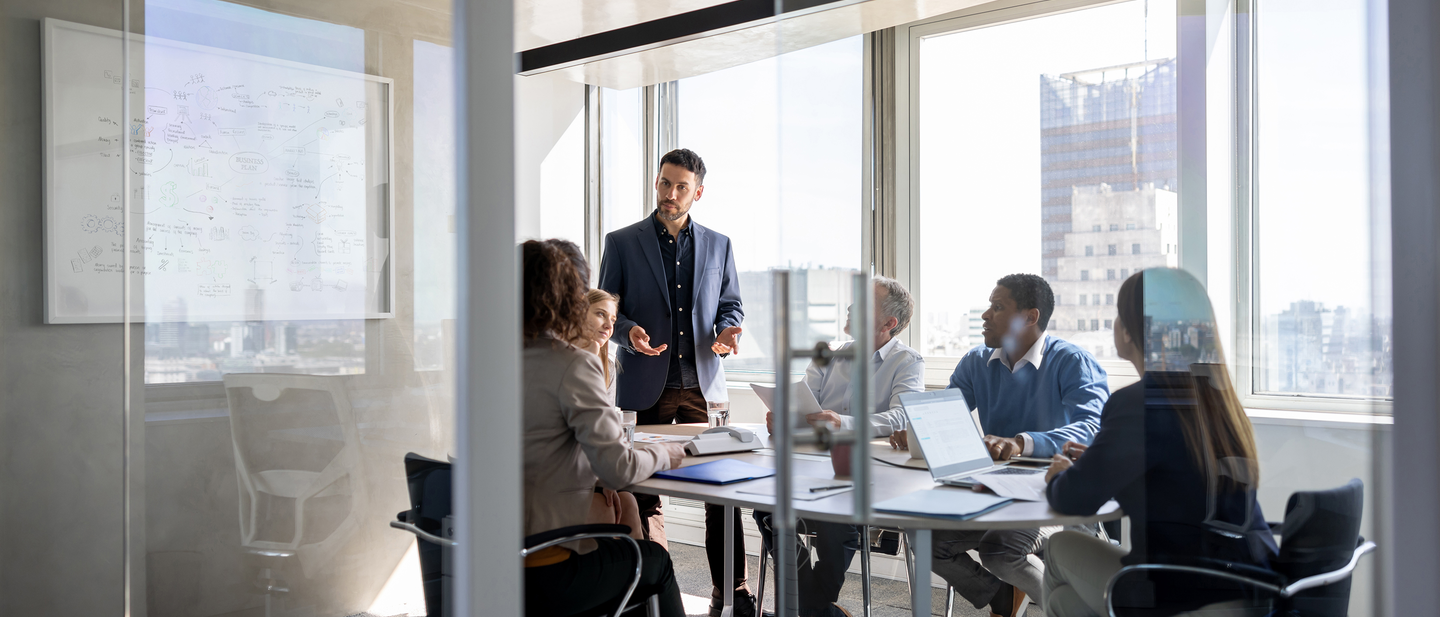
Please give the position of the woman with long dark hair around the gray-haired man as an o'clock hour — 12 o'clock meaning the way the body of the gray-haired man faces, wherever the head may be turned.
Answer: The woman with long dark hair is roughly at 9 o'clock from the gray-haired man.

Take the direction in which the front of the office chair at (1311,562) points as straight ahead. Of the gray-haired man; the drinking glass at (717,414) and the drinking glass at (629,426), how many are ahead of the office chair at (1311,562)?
3

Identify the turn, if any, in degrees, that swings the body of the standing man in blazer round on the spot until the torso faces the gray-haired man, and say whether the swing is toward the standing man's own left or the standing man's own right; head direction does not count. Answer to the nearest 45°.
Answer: approximately 45° to the standing man's own left

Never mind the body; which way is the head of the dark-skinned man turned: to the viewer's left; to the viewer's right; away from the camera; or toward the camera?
to the viewer's left

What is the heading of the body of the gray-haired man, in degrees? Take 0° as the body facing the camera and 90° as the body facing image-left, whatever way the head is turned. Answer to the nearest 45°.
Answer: approximately 45°

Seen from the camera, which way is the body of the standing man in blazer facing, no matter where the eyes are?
toward the camera

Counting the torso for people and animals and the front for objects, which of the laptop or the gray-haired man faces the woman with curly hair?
the gray-haired man

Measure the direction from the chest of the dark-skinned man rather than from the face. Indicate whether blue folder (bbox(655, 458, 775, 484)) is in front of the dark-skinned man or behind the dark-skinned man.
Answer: in front

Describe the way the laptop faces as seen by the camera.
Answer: facing the viewer and to the right of the viewer

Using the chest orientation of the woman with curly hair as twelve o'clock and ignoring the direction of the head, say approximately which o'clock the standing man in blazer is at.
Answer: The standing man in blazer is roughly at 11 o'clock from the woman with curly hair.

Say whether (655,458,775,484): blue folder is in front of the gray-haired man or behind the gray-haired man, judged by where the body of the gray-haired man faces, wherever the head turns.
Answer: in front

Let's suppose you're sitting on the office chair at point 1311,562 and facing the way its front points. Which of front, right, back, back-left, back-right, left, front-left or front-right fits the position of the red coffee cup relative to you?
front-left

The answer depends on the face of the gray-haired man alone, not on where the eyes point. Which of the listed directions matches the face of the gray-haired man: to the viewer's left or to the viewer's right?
to the viewer's left

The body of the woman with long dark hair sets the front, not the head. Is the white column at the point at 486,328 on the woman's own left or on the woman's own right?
on the woman's own left

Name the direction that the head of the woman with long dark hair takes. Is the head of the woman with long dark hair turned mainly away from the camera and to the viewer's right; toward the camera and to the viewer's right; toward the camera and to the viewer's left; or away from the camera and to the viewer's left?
away from the camera and to the viewer's left
